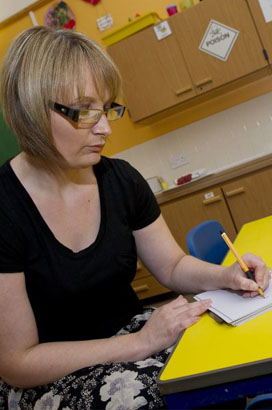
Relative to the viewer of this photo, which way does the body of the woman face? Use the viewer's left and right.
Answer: facing the viewer and to the right of the viewer

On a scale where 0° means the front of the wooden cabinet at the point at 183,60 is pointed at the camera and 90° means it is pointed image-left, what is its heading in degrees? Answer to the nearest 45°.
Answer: approximately 0°

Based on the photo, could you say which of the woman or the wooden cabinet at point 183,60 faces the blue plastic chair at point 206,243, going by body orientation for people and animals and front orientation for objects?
the wooden cabinet

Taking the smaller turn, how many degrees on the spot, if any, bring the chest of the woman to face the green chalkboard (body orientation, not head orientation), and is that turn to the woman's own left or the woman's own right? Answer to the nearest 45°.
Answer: approximately 135° to the woman's own left

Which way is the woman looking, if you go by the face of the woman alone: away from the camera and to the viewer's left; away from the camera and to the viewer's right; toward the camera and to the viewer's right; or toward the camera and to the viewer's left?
toward the camera and to the viewer's right

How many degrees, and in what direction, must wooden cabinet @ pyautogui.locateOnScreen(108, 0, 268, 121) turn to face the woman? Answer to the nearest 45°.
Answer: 0° — it already faces them

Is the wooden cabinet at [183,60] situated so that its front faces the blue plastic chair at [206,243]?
yes

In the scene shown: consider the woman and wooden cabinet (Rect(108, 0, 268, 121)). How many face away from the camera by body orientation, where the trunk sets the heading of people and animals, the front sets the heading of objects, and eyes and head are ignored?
0

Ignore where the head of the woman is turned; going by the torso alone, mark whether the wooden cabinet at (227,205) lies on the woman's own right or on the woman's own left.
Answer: on the woman's own left

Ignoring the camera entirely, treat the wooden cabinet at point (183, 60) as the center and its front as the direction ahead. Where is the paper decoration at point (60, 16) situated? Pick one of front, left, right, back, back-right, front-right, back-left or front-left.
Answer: back-right

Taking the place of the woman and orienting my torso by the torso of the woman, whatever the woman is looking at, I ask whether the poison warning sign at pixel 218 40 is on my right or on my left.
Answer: on my left

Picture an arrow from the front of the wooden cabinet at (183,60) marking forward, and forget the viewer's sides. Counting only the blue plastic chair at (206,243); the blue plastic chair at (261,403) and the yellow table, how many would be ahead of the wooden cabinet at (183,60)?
3
